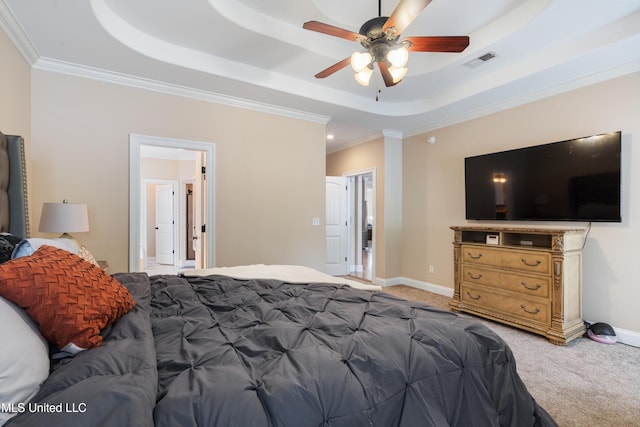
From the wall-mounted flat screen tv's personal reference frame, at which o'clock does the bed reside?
The bed is roughly at 11 o'clock from the wall-mounted flat screen tv.

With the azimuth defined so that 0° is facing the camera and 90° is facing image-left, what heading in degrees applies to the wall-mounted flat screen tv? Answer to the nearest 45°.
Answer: approximately 45°

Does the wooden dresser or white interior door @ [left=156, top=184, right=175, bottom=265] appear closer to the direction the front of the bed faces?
the wooden dresser

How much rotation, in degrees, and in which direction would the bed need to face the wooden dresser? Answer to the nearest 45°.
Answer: approximately 45° to its left

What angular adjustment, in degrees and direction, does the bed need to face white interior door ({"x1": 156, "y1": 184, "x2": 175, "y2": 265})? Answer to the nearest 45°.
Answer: approximately 90° to its left

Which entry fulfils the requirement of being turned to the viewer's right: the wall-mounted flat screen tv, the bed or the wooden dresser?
the bed

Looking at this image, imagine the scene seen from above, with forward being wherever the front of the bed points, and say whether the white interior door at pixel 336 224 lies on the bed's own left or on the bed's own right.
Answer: on the bed's own left

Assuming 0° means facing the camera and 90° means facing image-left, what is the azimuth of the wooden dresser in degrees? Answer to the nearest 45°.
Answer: approximately 45°

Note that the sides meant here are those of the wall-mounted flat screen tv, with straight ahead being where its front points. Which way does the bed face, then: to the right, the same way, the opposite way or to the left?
the opposite way

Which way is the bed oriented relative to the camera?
to the viewer's right

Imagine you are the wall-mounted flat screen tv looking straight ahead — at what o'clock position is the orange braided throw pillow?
The orange braided throw pillow is roughly at 11 o'clock from the wall-mounted flat screen tv.

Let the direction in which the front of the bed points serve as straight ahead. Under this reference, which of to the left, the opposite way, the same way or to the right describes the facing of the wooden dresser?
the opposite way

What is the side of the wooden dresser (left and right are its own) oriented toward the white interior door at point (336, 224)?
right

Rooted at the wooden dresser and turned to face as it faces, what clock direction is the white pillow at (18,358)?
The white pillow is roughly at 11 o'clock from the wooden dresser.
